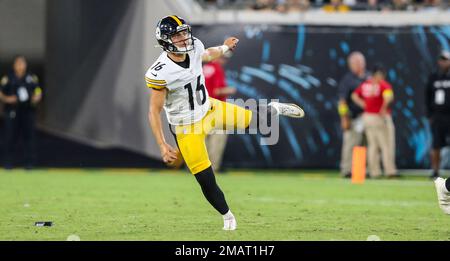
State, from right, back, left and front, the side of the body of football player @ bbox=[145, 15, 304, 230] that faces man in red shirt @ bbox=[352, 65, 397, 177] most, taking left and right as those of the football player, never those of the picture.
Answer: left

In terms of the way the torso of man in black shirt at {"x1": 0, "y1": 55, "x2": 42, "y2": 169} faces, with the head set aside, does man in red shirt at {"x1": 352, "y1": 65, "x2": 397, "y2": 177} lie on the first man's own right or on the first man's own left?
on the first man's own left

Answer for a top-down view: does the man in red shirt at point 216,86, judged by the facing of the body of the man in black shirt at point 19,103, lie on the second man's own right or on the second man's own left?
on the second man's own left

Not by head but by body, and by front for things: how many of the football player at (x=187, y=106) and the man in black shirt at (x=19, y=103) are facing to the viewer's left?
0

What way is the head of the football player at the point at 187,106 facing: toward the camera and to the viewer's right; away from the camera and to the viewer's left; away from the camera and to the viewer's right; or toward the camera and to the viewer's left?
toward the camera and to the viewer's right

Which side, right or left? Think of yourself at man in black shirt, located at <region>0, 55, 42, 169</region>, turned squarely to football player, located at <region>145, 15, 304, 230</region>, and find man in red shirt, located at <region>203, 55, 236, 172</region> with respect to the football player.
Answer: left

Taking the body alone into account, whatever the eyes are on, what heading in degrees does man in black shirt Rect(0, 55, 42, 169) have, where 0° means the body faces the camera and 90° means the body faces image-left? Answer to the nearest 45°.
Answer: approximately 0°

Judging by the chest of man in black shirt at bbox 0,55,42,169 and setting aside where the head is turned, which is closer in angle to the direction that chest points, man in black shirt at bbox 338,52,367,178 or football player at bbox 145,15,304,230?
the football player

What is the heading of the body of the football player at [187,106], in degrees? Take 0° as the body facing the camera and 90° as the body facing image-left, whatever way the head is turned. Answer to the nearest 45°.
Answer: approximately 315°

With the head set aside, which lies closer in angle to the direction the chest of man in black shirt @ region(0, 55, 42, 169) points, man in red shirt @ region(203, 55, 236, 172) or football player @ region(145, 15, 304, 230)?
the football player
